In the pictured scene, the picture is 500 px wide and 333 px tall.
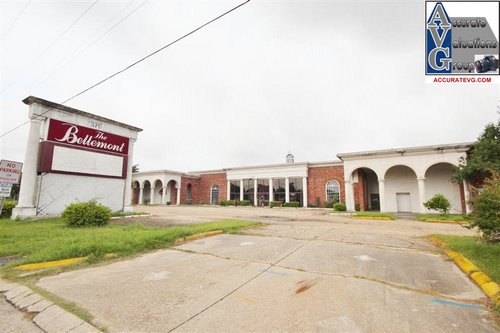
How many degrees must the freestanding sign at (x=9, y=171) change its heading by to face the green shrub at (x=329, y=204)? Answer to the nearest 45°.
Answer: approximately 90° to its left

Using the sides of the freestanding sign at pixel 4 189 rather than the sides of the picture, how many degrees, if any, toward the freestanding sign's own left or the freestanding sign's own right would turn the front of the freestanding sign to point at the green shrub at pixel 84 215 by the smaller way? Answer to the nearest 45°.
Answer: approximately 45° to the freestanding sign's own left

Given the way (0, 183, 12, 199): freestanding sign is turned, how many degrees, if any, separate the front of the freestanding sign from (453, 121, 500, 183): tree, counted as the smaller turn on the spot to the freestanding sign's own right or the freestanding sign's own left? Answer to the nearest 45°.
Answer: approximately 45° to the freestanding sign's own left

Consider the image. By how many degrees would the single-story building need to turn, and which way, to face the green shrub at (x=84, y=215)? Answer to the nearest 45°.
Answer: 0° — it already faces it

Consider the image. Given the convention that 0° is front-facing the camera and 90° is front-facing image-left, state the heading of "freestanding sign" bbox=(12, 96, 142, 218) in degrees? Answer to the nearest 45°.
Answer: approximately 315°

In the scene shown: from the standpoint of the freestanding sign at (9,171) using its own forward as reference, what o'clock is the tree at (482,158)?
The tree is roughly at 10 o'clock from the freestanding sign.

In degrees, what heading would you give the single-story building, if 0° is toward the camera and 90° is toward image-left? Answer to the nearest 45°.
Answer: approximately 45°

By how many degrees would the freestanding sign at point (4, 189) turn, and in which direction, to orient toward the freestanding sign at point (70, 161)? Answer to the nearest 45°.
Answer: approximately 135° to its left

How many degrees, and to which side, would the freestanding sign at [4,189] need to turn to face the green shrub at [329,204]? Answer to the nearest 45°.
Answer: approximately 90° to its left

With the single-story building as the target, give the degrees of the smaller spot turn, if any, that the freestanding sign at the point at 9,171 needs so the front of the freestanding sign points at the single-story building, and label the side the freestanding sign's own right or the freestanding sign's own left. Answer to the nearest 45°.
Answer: approximately 90° to the freestanding sign's own left

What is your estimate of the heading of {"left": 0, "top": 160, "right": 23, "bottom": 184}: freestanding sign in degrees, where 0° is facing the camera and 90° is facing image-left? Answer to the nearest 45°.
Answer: approximately 0°
